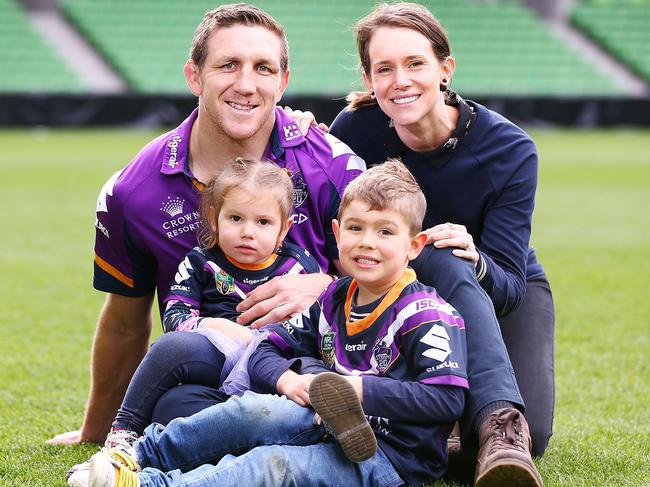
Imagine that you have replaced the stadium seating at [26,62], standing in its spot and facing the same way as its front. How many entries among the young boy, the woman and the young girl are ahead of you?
3

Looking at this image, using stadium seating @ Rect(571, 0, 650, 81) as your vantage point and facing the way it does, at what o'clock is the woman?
The woman is roughly at 12 o'clock from the stadium seating.

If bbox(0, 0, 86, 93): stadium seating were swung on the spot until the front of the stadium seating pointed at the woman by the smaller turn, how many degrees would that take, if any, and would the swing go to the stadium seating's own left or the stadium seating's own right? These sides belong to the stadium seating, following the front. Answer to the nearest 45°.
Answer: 0° — it already faces them

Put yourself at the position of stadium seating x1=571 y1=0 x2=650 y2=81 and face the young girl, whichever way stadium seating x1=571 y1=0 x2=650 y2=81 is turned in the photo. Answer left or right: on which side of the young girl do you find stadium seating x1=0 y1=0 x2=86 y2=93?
right

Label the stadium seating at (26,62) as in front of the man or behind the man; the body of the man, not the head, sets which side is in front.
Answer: behind

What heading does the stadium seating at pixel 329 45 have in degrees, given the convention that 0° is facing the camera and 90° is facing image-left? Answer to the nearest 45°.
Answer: approximately 0°

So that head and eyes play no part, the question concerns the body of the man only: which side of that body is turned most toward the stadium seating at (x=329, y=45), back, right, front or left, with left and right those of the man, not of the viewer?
back

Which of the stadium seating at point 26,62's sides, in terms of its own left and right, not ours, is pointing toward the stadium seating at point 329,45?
left

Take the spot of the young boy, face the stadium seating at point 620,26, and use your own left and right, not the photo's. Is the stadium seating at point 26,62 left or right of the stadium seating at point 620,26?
left
